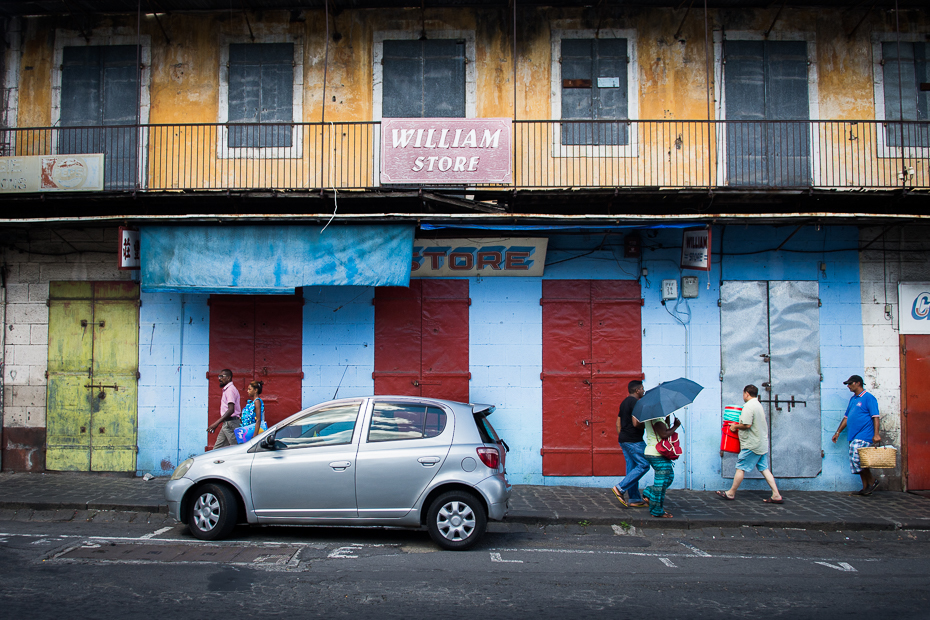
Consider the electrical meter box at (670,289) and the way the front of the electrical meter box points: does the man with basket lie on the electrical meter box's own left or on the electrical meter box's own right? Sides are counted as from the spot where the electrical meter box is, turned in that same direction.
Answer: on the electrical meter box's own left

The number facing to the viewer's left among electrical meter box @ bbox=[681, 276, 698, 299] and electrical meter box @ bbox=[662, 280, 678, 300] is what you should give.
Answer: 0

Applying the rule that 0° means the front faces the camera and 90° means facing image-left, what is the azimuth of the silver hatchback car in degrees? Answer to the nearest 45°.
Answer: approximately 90°

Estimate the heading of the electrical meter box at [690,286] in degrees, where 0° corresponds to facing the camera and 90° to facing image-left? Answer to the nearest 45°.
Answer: approximately 0°
